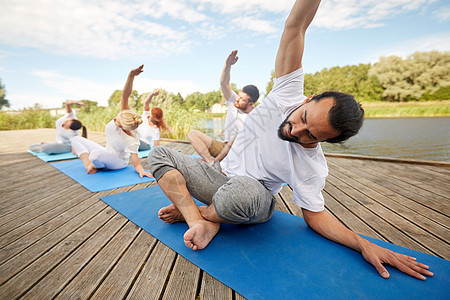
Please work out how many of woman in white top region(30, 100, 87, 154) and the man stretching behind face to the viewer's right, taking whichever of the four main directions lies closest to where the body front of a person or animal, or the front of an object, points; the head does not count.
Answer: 0

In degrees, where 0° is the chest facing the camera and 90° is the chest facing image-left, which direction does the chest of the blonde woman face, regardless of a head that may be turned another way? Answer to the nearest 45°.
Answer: approximately 45°

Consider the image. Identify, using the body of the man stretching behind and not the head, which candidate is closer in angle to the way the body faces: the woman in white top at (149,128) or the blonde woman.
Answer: the blonde woman

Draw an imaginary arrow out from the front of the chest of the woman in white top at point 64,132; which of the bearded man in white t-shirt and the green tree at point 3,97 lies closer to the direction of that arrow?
the bearded man in white t-shirt

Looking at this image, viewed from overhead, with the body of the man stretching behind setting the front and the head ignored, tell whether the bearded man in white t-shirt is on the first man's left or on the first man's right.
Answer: on the first man's left

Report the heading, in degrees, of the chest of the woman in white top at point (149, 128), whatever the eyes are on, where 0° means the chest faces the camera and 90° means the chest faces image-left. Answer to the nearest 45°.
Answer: approximately 45°

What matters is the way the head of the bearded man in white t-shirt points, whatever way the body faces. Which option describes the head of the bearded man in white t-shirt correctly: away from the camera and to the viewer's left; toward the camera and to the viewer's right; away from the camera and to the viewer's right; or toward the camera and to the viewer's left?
toward the camera and to the viewer's left
